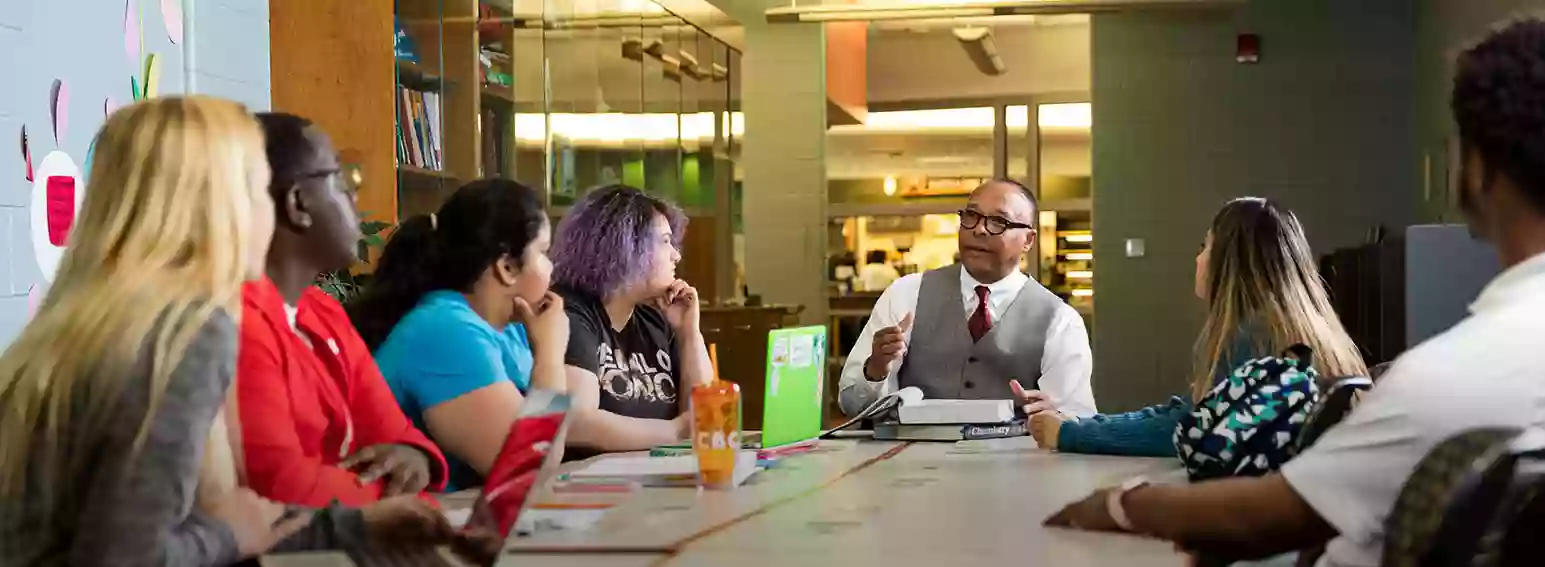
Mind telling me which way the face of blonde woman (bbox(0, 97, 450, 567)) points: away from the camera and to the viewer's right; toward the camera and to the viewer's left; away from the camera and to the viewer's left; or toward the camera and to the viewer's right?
away from the camera and to the viewer's right

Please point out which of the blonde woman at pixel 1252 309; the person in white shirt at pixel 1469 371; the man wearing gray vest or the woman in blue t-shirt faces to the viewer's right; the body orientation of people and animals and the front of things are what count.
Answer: the woman in blue t-shirt

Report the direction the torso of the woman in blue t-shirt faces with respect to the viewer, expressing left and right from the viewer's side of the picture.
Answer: facing to the right of the viewer

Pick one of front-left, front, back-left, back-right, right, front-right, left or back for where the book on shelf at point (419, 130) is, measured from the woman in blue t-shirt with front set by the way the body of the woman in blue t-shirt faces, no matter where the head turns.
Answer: left

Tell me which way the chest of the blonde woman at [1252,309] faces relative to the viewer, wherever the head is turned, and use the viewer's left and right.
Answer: facing away from the viewer and to the left of the viewer

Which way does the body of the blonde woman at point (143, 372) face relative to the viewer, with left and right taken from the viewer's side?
facing away from the viewer and to the right of the viewer

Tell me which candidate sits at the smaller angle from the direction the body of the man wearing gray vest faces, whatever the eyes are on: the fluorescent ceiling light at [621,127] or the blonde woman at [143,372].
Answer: the blonde woman

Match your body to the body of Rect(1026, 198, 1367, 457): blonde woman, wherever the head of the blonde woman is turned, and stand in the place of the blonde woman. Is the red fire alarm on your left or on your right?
on your right

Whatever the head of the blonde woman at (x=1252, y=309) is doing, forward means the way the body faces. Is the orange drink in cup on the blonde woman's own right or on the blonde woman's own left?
on the blonde woman's own left

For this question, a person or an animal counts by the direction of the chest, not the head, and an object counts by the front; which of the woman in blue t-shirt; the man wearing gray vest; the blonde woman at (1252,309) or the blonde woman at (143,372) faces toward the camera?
the man wearing gray vest

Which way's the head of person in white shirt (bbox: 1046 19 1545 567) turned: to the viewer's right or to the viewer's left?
to the viewer's left
